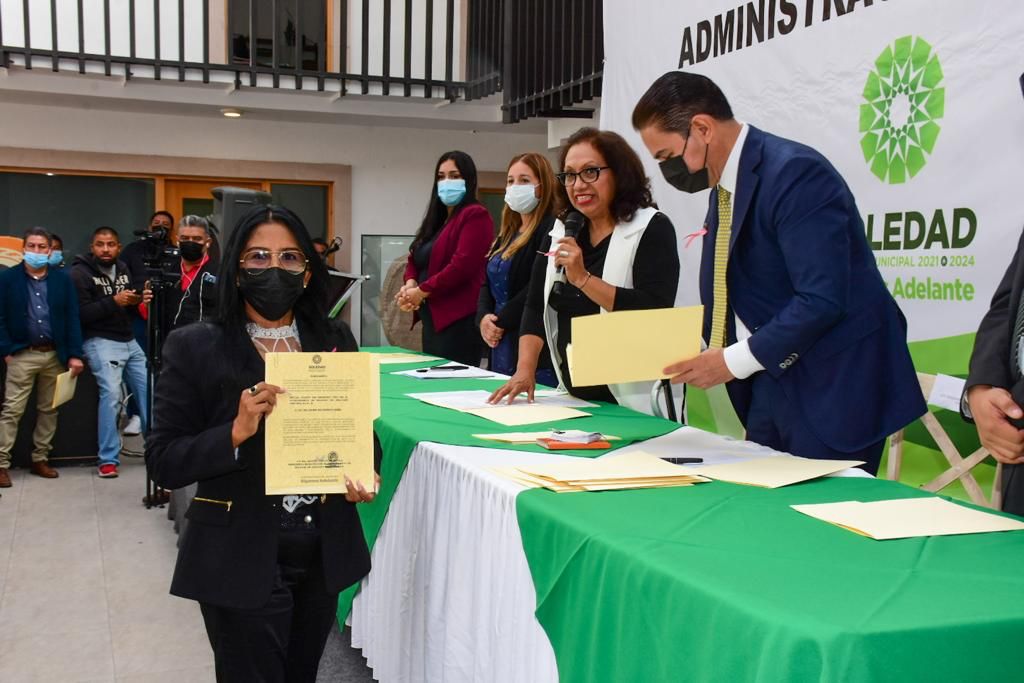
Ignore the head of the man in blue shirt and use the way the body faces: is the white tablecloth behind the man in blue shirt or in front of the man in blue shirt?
in front

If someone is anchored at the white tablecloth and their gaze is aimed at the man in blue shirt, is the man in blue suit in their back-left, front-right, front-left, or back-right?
back-right

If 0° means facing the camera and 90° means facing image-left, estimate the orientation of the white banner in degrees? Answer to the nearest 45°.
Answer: approximately 45°

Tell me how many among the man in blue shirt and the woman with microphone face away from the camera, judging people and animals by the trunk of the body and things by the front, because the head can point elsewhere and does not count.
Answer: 0

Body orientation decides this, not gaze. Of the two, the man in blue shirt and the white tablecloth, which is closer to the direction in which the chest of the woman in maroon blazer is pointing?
the white tablecloth

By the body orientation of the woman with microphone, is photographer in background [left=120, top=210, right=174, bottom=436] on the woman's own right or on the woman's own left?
on the woman's own right

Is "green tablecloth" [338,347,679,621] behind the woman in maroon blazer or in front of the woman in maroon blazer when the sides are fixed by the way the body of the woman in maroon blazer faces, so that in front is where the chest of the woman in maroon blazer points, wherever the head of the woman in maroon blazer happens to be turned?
in front

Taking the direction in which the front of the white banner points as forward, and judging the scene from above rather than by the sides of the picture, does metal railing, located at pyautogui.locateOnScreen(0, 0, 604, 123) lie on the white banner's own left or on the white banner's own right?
on the white banner's own right

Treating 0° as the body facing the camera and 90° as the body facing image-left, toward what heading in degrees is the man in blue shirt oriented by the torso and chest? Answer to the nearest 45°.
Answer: approximately 0°

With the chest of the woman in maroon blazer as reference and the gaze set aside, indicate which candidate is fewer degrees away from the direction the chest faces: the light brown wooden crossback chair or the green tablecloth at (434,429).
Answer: the green tablecloth

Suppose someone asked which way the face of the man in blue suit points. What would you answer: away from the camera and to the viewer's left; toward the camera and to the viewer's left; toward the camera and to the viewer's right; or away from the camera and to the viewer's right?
toward the camera and to the viewer's left

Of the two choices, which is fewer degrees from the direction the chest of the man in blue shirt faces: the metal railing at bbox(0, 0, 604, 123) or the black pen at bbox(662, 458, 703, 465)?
the black pen

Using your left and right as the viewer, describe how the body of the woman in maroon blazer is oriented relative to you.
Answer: facing the viewer and to the left of the viewer

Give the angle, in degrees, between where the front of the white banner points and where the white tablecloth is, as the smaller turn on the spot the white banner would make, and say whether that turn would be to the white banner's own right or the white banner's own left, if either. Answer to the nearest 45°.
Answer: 0° — it already faces it

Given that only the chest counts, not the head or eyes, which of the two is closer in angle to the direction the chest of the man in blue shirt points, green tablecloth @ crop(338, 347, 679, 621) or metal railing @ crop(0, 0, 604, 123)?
the green tablecloth
